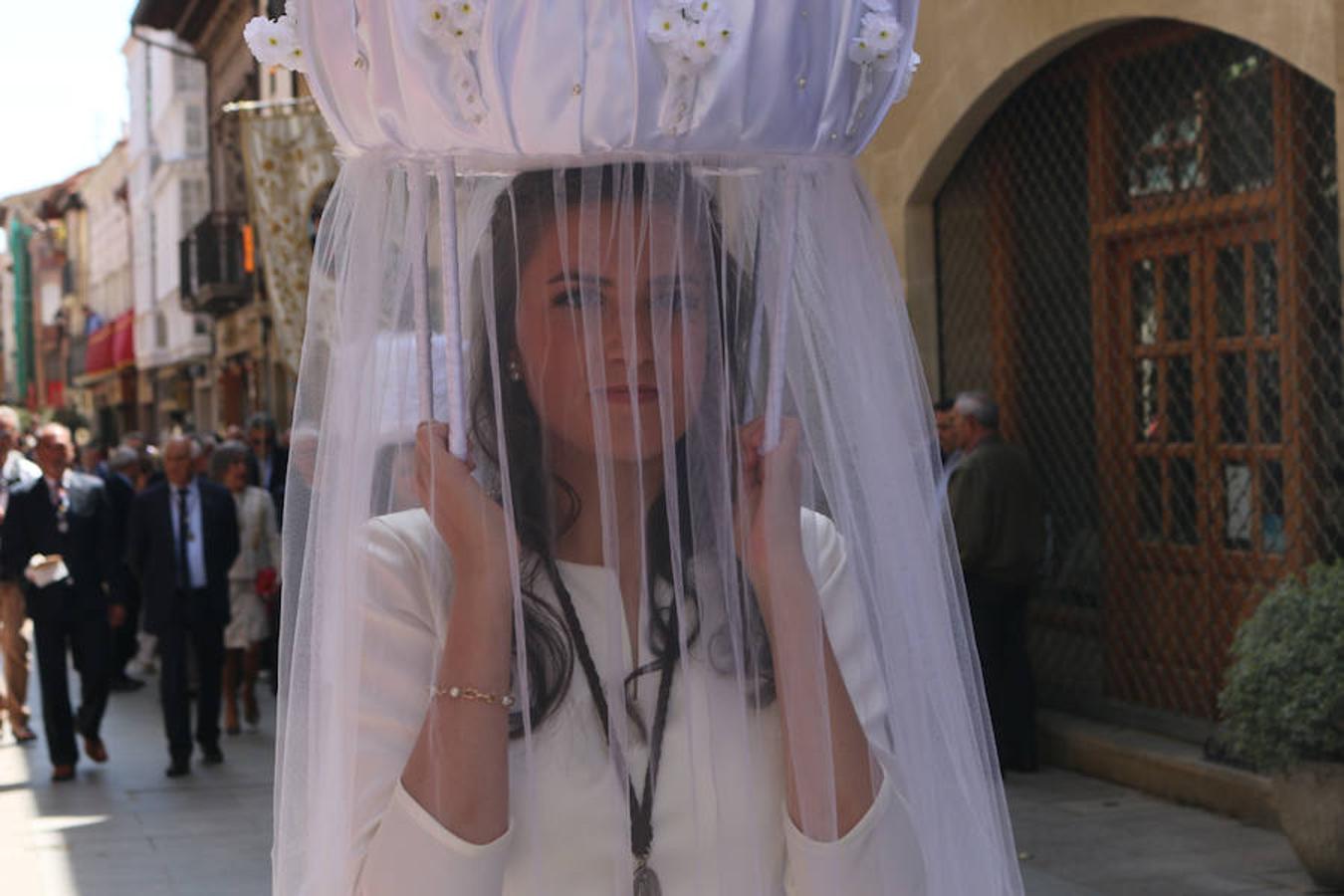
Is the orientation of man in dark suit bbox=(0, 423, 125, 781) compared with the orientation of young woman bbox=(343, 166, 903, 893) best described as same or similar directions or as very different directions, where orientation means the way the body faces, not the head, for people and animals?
same or similar directions

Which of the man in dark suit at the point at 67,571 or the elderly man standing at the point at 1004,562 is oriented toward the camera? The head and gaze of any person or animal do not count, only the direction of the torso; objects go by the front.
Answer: the man in dark suit

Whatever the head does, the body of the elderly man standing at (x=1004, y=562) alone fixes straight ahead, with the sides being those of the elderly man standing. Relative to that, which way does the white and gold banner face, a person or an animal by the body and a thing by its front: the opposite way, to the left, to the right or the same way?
the opposite way

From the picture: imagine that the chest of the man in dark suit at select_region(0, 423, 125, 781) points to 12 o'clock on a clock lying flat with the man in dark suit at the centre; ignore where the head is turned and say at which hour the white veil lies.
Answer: The white veil is roughly at 12 o'clock from the man in dark suit.

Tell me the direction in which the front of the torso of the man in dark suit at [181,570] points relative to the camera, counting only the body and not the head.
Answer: toward the camera

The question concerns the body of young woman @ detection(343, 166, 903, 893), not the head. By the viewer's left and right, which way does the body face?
facing the viewer

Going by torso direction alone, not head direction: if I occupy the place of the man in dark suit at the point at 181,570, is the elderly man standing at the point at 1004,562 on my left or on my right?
on my left

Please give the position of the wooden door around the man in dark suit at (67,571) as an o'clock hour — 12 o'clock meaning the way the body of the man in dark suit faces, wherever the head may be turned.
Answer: The wooden door is roughly at 10 o'clock from the man in dark suit.

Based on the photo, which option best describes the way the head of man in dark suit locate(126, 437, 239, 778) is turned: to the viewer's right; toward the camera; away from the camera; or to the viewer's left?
toward the camera

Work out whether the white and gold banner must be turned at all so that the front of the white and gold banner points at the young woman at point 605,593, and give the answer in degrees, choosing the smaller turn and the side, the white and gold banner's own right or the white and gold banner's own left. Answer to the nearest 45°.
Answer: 0° — it already faces them

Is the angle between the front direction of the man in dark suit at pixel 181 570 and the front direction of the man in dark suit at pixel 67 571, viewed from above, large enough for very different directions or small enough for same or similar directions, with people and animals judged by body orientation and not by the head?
same or similar directions

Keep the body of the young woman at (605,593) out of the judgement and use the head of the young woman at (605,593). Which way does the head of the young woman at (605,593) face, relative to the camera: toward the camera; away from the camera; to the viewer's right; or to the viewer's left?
toward the camera

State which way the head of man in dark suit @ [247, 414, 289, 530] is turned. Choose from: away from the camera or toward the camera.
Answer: toward the camera
